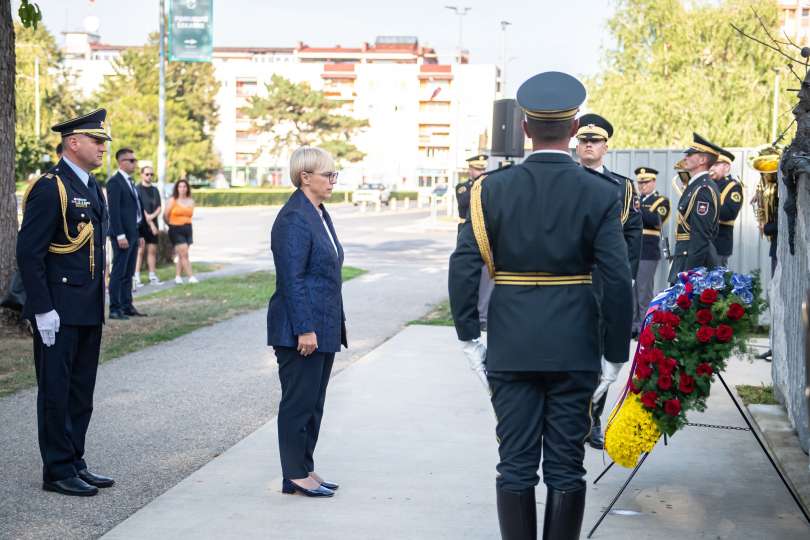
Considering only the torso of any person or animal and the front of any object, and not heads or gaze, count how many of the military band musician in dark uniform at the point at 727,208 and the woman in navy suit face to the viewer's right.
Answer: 1

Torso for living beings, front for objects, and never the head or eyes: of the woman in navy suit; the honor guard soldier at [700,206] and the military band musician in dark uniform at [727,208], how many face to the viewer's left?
2

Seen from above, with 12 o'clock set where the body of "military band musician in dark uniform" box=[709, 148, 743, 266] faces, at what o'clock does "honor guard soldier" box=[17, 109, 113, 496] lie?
"honor guard soldier" box=[17, 109, 113, 496] is roughly at 10 o'clock from "military band musician in dark uniform" box=[709, 148, 743, 266].

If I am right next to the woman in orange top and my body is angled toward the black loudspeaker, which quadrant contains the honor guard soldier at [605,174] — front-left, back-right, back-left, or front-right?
front-right

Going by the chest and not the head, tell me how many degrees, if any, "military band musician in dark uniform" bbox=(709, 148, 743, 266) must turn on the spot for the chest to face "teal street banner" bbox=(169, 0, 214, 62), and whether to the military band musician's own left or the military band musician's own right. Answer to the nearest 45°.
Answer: approximately 45° to the military band musician's own right

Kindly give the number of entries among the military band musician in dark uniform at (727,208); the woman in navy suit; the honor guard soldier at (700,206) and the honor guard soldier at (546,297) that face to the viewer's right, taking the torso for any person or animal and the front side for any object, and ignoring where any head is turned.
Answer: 1

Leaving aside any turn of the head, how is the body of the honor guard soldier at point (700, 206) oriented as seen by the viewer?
to the viewer's left

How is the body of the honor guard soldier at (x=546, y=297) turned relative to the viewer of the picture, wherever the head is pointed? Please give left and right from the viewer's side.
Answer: facing away from the viewer

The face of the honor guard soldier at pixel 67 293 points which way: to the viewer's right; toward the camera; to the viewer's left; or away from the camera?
to the viewer's right

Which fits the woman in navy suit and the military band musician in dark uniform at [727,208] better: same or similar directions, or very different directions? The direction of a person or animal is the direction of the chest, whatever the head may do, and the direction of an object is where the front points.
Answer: very different directions

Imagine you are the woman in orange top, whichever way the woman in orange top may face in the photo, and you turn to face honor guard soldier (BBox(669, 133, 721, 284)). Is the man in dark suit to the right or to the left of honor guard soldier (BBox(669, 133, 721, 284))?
right

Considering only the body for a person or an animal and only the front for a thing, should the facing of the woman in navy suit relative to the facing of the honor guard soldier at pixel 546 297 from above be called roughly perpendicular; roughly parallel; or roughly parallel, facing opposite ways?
roughly perpendicular

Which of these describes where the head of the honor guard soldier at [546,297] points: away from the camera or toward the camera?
away from the camera

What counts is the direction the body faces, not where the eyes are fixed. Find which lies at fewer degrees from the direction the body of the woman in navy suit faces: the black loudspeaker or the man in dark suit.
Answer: the black loudspeaker

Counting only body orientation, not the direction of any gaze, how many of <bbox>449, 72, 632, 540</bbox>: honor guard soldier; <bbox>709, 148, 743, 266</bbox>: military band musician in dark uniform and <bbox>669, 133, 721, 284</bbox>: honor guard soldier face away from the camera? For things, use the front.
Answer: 1

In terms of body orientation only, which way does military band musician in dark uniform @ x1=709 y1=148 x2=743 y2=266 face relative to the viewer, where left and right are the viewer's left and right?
facing to the left of the viewer

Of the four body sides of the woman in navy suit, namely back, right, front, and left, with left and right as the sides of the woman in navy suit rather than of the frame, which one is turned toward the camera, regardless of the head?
right
